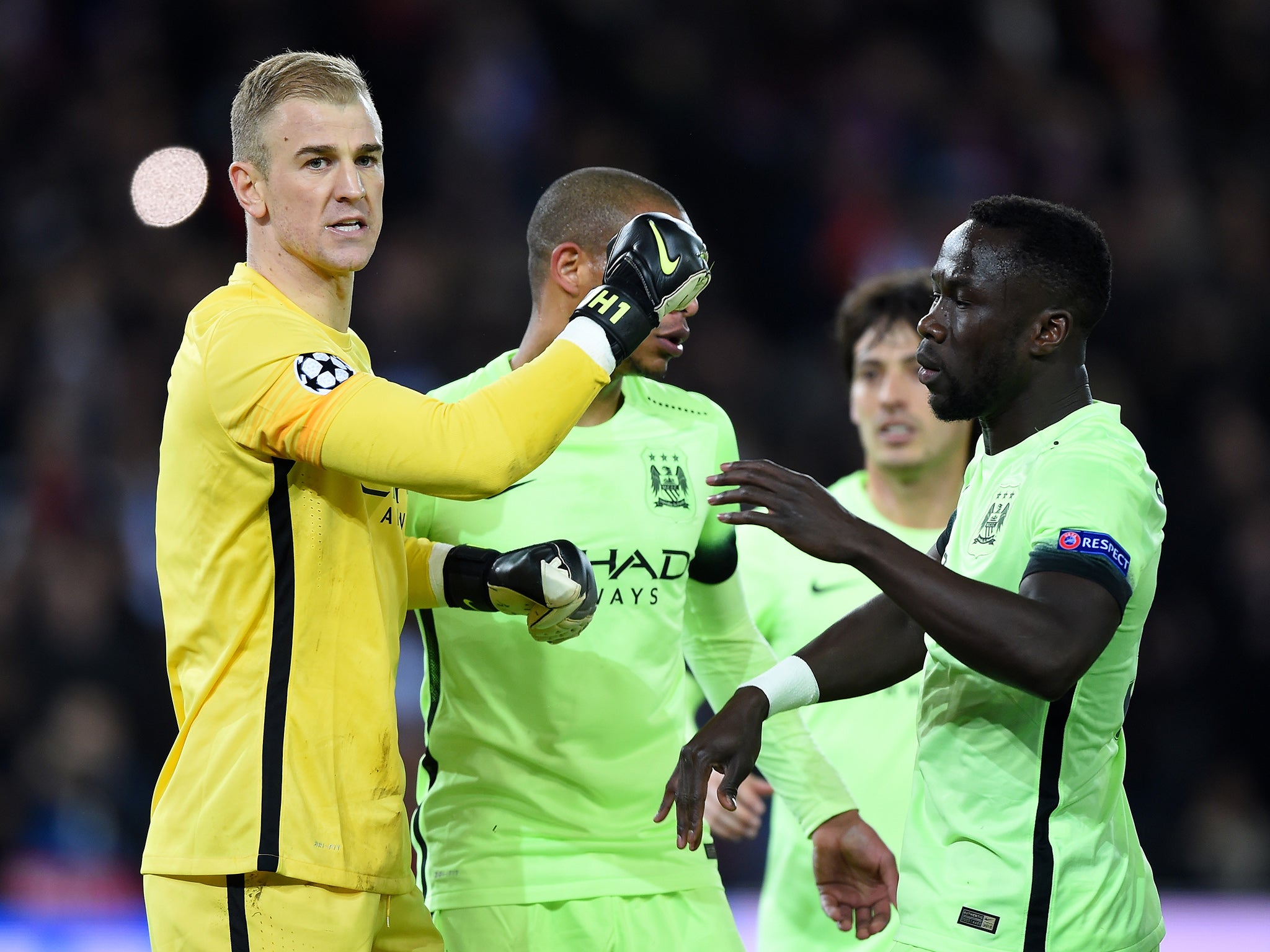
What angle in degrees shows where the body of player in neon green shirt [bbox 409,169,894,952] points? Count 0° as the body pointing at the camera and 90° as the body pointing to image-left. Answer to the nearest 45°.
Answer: approximately 315°

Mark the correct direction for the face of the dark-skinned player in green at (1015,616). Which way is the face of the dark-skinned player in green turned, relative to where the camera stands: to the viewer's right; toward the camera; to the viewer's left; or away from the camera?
to the viewer's left

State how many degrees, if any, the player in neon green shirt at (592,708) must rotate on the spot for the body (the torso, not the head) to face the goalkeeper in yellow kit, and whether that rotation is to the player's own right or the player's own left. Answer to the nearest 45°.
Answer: approximately 90° to the player's own right

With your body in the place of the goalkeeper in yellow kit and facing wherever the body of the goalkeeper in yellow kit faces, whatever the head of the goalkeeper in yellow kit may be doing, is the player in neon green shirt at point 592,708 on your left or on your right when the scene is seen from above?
on your left

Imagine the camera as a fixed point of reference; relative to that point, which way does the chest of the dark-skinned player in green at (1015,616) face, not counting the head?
to the viewer's left

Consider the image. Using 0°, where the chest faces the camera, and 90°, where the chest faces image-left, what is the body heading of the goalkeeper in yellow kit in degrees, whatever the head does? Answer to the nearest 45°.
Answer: approximately 270°

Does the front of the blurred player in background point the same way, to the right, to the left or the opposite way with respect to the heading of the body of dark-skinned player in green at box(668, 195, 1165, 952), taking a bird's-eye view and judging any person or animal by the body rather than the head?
to the left

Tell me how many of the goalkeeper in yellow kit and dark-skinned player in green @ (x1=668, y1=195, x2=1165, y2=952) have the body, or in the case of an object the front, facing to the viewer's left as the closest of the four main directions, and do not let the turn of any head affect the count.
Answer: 1

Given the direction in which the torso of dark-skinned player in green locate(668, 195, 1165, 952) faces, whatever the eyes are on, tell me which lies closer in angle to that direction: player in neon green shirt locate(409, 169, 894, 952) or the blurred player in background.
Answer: the player in neon green shirt

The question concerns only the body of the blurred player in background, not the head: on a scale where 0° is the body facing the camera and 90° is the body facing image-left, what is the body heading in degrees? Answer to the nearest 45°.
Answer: approximately 0°
